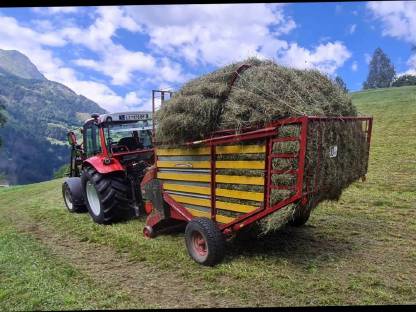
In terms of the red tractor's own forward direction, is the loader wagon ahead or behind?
behind

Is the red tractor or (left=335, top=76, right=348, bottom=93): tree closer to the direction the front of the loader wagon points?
the red tractor

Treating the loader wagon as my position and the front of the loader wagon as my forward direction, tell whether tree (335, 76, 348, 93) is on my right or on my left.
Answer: on my right

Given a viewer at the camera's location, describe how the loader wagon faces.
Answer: facing away from the viewer and to the left of the viewer

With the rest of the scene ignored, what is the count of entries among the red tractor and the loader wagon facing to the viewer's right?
0

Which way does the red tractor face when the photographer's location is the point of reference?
facing away from the viewer and to the left of the viewer

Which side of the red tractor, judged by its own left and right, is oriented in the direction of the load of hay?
back
